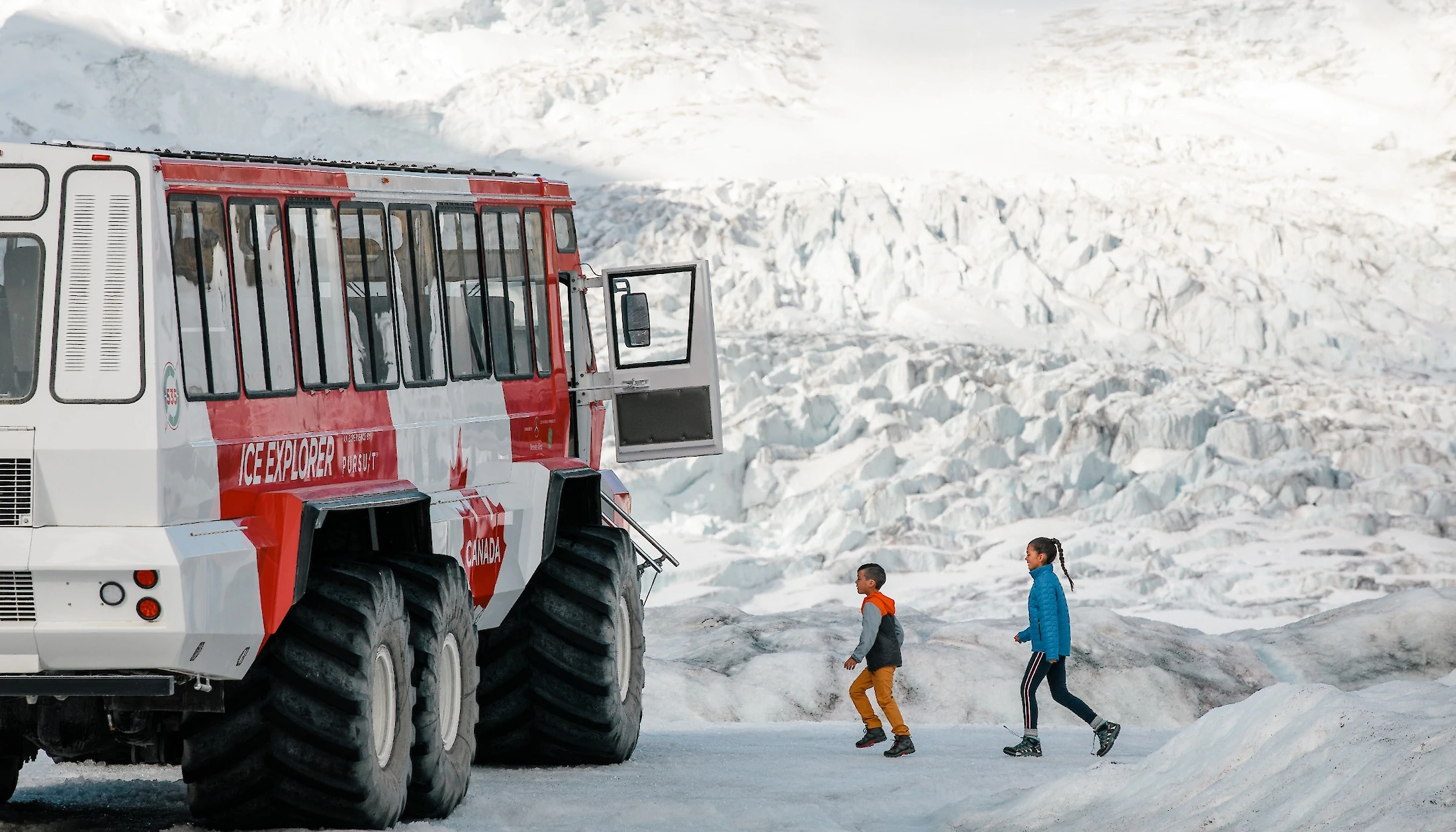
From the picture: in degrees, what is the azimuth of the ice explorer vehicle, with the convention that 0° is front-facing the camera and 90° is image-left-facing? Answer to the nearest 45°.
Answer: approximately 225°

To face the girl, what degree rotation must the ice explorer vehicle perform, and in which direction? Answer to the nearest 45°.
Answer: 0° — it already faces them

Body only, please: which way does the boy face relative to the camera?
to the viewer's left

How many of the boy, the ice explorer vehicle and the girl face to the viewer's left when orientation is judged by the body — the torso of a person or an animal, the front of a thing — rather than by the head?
2

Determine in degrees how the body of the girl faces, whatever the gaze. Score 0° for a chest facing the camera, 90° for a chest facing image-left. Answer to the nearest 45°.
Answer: approximately 90°

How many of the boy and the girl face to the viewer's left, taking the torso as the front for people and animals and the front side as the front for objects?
2

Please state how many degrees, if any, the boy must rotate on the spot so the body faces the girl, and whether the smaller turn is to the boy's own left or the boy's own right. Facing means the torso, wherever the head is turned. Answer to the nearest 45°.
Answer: approximately 180°

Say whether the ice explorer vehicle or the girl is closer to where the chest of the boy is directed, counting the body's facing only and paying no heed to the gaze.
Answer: the ice explorer vehicle

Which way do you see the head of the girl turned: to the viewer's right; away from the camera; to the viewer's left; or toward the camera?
to the viewer's left

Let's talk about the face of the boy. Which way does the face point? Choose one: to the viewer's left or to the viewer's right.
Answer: to the viewer's left
